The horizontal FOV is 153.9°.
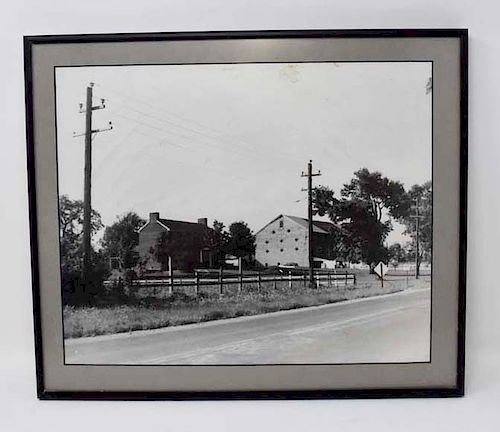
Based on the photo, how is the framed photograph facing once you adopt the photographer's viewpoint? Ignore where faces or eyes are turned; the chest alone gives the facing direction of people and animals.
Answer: facing the viewer
